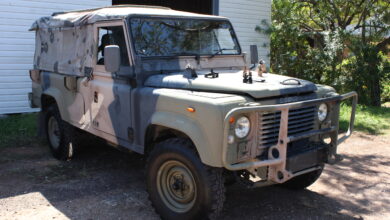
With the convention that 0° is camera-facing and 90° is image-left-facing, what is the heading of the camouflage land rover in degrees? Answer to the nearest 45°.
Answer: approximately 315°
